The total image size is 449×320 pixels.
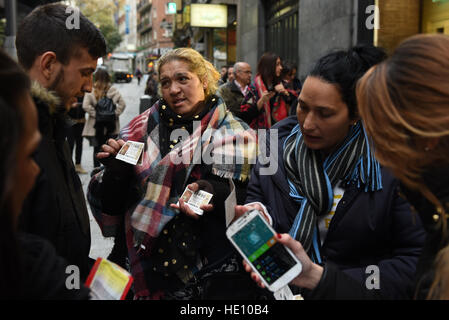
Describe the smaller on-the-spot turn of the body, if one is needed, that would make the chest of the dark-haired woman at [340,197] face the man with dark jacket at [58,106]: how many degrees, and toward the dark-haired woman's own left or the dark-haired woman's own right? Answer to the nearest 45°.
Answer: approximately 45° to the dark-haired woman's own right

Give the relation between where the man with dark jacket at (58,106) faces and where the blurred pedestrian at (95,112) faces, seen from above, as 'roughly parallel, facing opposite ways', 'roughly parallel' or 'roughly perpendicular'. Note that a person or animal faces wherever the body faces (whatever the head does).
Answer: roughly perpendicular

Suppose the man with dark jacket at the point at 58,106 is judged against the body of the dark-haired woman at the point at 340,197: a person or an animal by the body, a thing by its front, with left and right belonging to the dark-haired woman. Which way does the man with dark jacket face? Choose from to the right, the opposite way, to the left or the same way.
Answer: the opposite way

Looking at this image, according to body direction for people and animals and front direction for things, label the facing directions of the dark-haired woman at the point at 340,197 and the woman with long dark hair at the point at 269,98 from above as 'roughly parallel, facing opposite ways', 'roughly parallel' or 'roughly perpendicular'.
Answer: roughly perpendicular

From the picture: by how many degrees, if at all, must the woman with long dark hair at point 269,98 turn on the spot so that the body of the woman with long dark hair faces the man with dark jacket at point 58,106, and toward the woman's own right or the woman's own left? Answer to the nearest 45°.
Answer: approximately 45° to the woman's own right

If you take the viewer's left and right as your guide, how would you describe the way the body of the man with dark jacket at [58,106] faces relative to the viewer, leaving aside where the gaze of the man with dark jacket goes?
facing to the right of the viewer

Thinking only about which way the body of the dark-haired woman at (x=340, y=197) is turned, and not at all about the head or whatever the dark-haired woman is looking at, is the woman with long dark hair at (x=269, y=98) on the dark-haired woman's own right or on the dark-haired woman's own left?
on the dark-haired woman's own right
